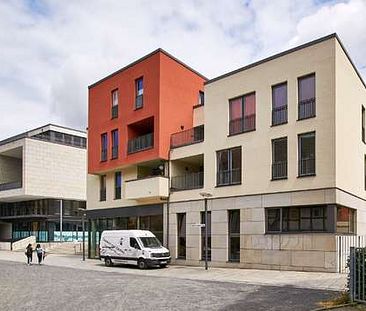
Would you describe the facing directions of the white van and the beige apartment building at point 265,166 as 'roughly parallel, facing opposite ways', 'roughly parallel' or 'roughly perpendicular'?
roughly perpendicular

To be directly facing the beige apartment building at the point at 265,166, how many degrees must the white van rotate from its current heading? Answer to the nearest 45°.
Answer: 0° — it already faces it

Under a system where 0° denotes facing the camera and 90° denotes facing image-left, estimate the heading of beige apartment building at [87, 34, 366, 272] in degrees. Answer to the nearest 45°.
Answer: approximately 45°

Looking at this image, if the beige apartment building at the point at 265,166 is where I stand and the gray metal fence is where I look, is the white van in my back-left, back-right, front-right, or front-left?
back-right

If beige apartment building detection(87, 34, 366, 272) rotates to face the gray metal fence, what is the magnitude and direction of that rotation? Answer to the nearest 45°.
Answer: approximately 45° to its left
